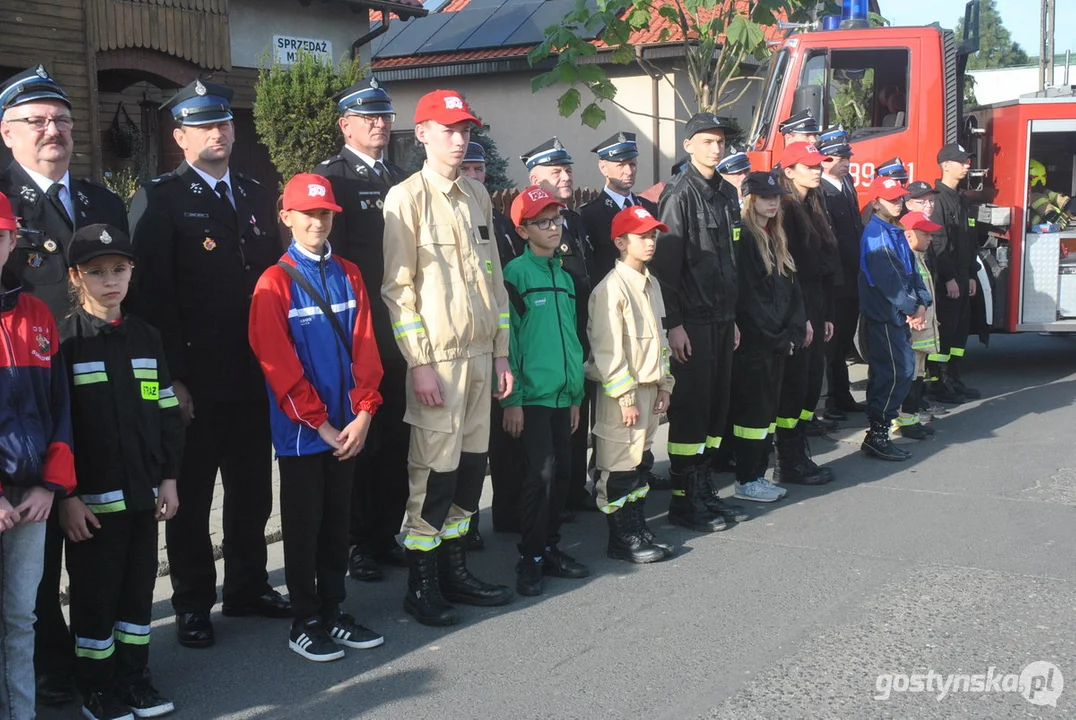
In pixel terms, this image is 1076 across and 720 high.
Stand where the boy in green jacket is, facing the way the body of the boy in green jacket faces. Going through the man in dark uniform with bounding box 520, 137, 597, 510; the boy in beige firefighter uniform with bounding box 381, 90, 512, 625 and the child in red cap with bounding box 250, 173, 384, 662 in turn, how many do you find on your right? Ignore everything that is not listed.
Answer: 2

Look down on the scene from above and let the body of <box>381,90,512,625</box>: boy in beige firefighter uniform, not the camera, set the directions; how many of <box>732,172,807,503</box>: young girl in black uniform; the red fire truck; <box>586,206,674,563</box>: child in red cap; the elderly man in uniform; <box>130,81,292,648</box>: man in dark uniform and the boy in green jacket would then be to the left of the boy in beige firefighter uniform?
4

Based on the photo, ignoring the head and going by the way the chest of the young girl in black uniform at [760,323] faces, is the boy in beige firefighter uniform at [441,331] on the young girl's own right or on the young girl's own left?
on the young girl's own right

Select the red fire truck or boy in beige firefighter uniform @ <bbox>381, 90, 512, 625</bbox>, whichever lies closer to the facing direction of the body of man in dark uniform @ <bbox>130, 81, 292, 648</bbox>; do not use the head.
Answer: the boy in beige firefighter uniform

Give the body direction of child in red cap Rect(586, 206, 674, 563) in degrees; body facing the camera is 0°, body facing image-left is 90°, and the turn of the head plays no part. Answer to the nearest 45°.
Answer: approximately 315°

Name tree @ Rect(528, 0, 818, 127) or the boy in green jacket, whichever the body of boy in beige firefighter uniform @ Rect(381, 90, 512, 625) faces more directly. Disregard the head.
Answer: the boy in green jacket

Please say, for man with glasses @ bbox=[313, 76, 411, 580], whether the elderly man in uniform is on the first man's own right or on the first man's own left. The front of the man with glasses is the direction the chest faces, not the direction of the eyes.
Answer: on the first man's own right

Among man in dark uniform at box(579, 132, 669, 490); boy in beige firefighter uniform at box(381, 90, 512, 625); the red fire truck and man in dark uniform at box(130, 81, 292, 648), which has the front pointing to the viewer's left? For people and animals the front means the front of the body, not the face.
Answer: the red fire truck

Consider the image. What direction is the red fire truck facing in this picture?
to the viewer's left

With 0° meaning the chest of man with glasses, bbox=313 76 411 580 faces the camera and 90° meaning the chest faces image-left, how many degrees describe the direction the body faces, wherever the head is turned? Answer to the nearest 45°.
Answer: approximately 315°

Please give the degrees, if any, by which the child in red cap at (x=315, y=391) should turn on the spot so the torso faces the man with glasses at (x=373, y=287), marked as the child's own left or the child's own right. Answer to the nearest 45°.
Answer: approximately 135° to the child's own left

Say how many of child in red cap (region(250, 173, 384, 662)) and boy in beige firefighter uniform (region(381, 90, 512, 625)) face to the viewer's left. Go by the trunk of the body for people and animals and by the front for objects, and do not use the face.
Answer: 0
